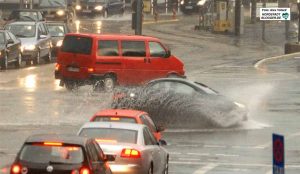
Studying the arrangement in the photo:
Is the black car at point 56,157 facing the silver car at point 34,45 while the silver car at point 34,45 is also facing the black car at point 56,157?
yes

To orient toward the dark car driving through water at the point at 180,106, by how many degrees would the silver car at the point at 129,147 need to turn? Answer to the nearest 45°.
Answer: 0° — it already faces it

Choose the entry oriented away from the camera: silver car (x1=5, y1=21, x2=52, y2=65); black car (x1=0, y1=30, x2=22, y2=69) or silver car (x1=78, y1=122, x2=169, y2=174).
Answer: silver car (x1=78, y1=122, x2=169, y2=174)

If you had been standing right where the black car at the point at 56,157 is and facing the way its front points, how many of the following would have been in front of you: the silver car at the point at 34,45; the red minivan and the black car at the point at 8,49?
3

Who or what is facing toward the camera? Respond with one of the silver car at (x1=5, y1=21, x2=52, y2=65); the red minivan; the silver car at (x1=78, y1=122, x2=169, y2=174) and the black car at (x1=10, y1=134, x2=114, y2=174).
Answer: the silver car at (x1=5, y1=21, x2=52, y2=65)

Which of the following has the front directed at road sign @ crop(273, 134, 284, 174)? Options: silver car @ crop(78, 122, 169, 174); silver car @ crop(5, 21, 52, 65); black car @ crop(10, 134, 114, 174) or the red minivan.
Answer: silver car @ crop(5, 21, 52, 65)

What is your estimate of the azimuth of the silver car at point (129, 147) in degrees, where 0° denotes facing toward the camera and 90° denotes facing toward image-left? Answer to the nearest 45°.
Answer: approximately 180°

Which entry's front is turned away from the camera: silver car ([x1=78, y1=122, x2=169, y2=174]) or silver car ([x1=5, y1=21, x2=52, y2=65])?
silver car ([x1=78, y1=122, x2=169, y2=174])

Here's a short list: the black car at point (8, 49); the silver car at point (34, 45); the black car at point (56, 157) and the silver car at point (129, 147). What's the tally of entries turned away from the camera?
2

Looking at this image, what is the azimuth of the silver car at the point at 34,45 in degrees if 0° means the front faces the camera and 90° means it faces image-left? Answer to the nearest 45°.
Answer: approximately 0°

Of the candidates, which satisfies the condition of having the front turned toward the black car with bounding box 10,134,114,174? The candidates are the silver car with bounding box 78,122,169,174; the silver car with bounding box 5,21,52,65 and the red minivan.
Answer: the silver car with bounding box 5,21,52,65

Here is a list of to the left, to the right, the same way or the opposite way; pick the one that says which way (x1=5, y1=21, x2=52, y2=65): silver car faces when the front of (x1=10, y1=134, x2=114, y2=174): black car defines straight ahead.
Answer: the opposite way

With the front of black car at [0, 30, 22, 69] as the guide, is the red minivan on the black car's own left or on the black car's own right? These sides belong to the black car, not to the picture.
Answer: on the black car's own left

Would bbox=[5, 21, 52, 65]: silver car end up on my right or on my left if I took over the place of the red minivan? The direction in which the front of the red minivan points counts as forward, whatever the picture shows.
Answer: on my left

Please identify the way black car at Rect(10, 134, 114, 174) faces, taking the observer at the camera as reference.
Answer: facing away from the viewer

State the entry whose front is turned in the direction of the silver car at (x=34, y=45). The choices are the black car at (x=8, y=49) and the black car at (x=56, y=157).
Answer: the black car at (x=56, y=157)

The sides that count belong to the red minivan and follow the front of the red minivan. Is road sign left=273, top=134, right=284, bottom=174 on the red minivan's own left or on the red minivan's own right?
on the red minivan's own right

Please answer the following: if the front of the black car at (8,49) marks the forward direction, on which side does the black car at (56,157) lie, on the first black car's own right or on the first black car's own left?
on the first black car's own left
